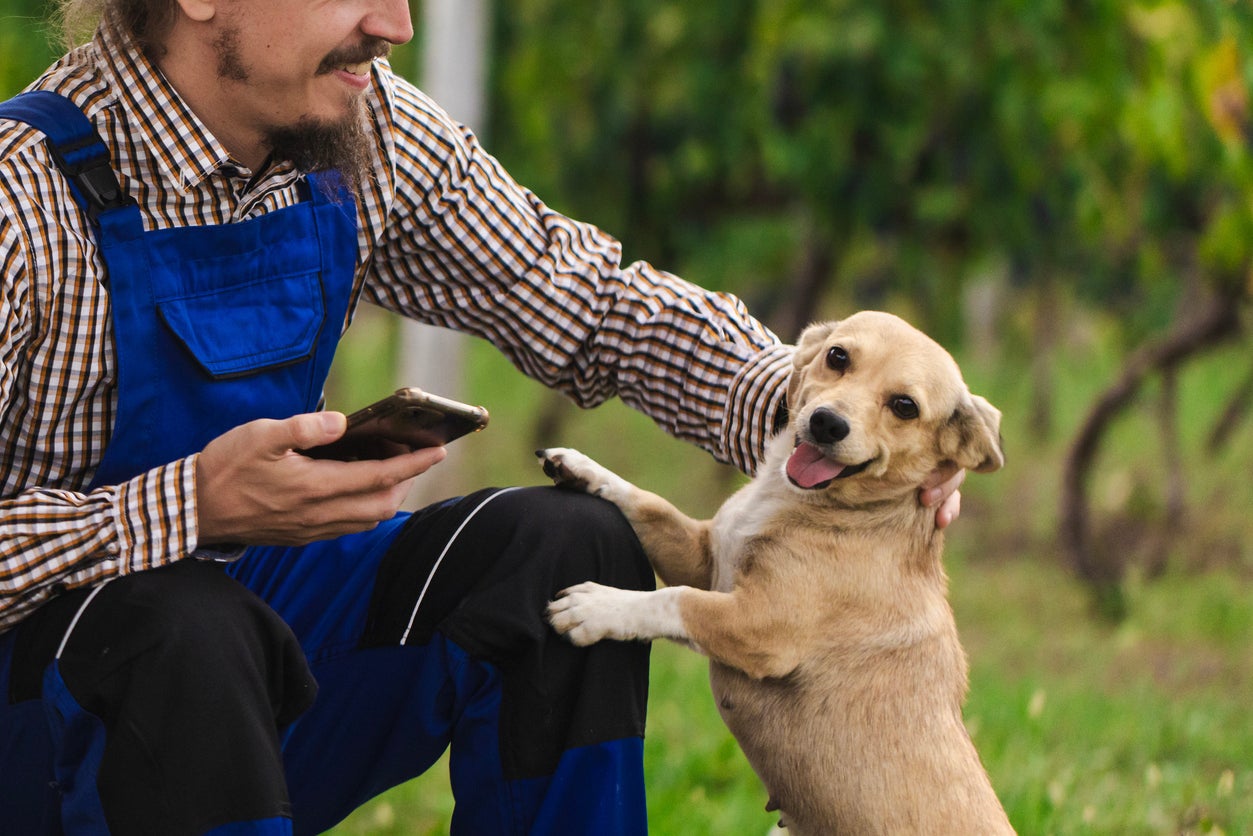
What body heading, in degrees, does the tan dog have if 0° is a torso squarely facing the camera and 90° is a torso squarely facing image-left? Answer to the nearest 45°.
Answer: approximately 90°

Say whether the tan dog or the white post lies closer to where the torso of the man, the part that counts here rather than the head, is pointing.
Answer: the tan dog

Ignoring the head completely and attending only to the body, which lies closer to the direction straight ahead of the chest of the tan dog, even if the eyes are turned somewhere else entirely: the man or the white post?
the man

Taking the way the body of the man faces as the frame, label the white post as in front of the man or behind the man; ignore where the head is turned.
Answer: behind

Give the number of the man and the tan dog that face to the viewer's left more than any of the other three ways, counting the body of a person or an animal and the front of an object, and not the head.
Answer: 1

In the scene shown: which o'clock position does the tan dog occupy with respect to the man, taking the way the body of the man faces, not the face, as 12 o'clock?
The tan dog is roughly at 10 o'clock from the man.

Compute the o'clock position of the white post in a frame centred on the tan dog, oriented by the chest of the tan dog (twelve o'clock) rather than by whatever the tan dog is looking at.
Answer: The white post is roughly at 2 o'clock from the tan dog.

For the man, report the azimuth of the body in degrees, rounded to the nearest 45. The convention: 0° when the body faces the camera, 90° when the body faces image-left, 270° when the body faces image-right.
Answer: approximately 315°
